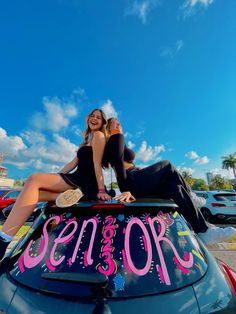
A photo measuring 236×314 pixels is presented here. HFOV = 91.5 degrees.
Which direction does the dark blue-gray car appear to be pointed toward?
away from the camera

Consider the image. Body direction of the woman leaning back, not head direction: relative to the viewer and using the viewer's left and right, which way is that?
facing to the right of the viewer

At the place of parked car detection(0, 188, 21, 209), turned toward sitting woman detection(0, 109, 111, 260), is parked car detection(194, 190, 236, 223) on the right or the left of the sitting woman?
left

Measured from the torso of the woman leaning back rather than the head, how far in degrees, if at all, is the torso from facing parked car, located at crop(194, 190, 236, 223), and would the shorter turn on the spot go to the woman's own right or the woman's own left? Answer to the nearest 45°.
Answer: approximately 90° to the woman's own left

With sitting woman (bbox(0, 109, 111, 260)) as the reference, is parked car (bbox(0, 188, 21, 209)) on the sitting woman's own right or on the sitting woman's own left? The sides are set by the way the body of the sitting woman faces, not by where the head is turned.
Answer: on the sitting woman's own right

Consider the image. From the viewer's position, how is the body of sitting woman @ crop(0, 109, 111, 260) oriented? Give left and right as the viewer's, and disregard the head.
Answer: facing to the left of the viewer

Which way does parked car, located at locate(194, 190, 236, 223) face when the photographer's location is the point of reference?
facing away from the viewer and to the left of the viewer
